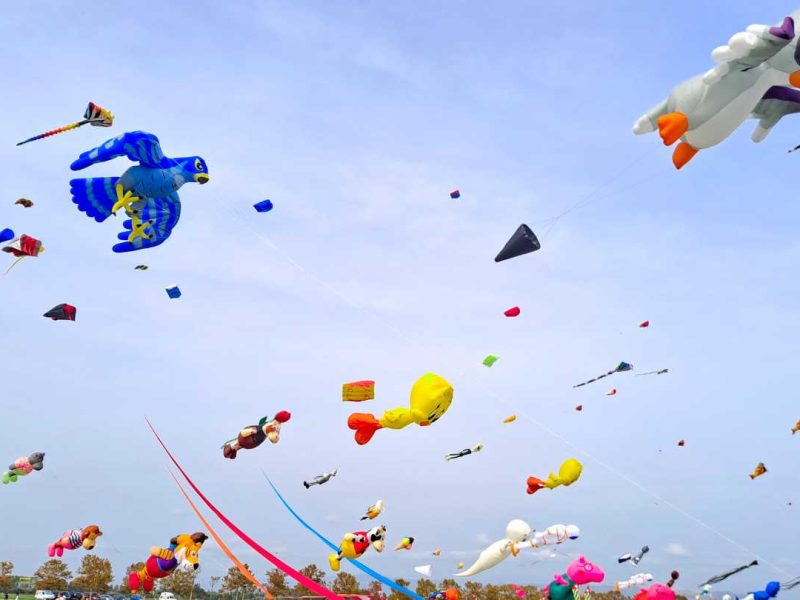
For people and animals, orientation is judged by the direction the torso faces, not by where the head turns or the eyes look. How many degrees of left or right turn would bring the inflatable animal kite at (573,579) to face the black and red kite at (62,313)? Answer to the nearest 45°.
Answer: approximately 180°

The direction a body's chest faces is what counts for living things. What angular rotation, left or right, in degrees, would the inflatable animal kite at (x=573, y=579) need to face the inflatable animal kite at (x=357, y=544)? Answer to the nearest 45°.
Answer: approximately 135° to its left

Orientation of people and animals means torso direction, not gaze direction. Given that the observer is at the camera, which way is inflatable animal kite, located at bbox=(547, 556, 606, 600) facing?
facing to the right of the viewer

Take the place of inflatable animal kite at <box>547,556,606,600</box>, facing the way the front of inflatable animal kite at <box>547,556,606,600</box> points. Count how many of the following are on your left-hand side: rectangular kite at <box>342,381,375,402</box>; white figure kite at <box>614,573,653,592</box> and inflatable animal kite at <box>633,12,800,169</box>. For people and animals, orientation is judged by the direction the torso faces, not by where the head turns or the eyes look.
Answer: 1

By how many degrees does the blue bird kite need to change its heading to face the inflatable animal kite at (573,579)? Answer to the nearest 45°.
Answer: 0° — it already faces it

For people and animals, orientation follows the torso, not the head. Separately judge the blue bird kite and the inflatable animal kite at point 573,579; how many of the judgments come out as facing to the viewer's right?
2

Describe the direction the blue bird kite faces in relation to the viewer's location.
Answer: facing to the right of the viewer

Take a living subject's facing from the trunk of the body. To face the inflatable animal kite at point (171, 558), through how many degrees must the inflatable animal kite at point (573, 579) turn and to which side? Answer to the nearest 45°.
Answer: approximately 180°
